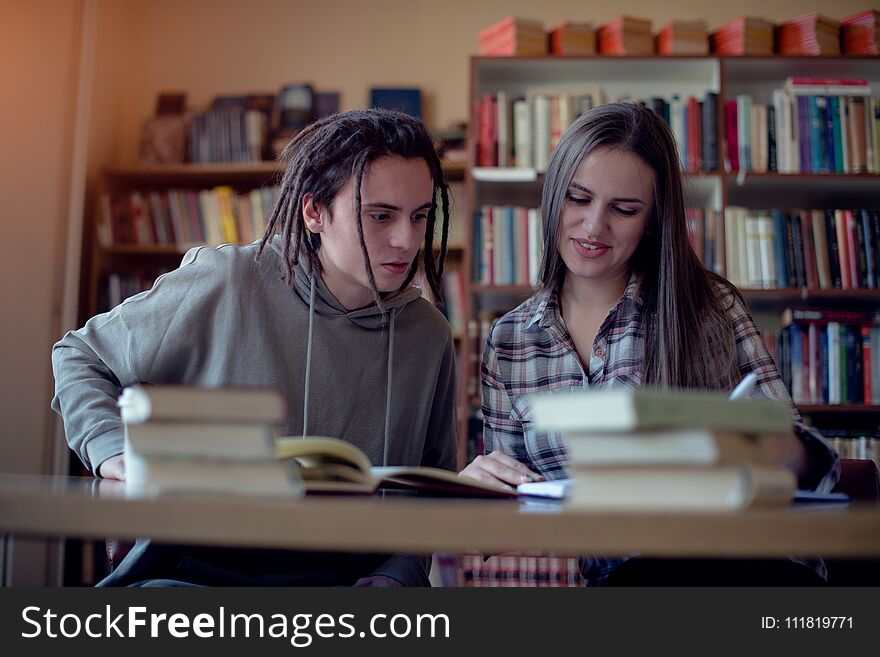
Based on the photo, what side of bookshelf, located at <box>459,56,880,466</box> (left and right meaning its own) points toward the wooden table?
front

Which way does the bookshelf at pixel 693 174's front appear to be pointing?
toward the camera

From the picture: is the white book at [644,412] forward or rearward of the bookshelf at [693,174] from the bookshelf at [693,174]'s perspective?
forward

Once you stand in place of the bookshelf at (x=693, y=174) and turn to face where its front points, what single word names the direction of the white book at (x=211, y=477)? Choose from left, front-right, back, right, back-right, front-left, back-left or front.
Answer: front

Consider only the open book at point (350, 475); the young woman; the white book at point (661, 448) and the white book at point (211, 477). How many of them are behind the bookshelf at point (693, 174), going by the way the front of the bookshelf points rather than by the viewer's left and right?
0

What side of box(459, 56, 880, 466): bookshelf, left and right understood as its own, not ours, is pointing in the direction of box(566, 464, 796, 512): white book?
front

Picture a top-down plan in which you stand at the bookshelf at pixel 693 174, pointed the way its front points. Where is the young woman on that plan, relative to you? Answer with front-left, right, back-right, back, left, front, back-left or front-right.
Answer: front

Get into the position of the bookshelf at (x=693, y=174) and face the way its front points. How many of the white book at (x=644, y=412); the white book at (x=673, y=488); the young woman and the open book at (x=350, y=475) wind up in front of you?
4

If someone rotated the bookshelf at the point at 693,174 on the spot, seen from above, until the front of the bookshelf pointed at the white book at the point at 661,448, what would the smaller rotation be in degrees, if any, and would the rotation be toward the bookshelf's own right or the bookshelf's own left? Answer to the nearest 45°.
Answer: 0° — it already faces it

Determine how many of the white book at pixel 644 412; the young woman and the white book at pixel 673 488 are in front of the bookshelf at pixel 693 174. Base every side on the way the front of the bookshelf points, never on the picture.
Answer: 3

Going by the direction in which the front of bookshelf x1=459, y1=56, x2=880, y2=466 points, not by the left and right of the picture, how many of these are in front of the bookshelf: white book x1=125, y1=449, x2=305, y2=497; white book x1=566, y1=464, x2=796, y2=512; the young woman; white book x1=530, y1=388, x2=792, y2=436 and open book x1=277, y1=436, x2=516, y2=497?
5
